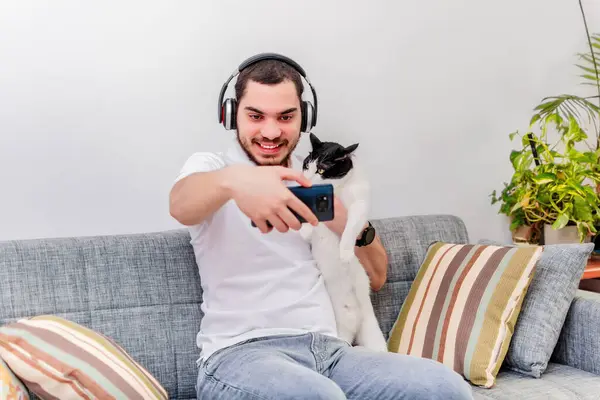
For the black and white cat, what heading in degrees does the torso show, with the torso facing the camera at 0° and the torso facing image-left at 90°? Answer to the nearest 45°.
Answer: approximately 45°

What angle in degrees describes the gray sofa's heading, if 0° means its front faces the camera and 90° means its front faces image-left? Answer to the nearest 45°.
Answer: approximately 0°
